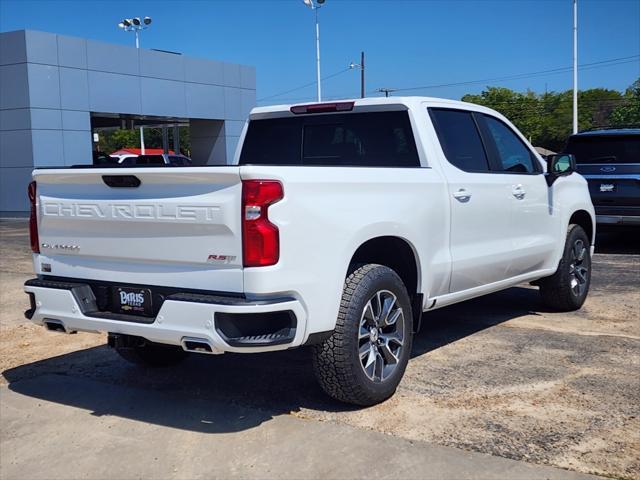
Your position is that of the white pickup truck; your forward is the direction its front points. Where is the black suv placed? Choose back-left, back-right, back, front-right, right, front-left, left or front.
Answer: front

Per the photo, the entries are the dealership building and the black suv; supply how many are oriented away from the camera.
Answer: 1

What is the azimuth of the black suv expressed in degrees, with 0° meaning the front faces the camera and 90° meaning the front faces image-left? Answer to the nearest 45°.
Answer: approximately 180°

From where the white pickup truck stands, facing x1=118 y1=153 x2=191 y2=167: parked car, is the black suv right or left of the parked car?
right

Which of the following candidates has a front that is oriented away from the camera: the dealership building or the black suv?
the black suv

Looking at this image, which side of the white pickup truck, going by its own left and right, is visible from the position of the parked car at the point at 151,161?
left

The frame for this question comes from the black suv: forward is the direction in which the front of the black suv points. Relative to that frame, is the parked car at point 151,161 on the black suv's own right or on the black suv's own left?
on the black suv's own left

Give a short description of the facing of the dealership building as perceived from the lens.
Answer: facing the viewer and to the right of the viewer

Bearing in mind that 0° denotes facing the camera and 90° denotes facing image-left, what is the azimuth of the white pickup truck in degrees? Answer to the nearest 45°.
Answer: approximately 225°

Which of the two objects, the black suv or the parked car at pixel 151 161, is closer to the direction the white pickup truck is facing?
the black suv
